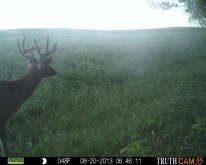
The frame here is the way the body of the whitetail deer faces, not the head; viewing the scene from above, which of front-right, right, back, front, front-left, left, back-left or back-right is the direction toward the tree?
front-left

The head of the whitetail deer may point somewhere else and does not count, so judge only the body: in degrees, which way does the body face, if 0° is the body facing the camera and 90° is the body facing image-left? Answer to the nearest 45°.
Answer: approximately 270°
